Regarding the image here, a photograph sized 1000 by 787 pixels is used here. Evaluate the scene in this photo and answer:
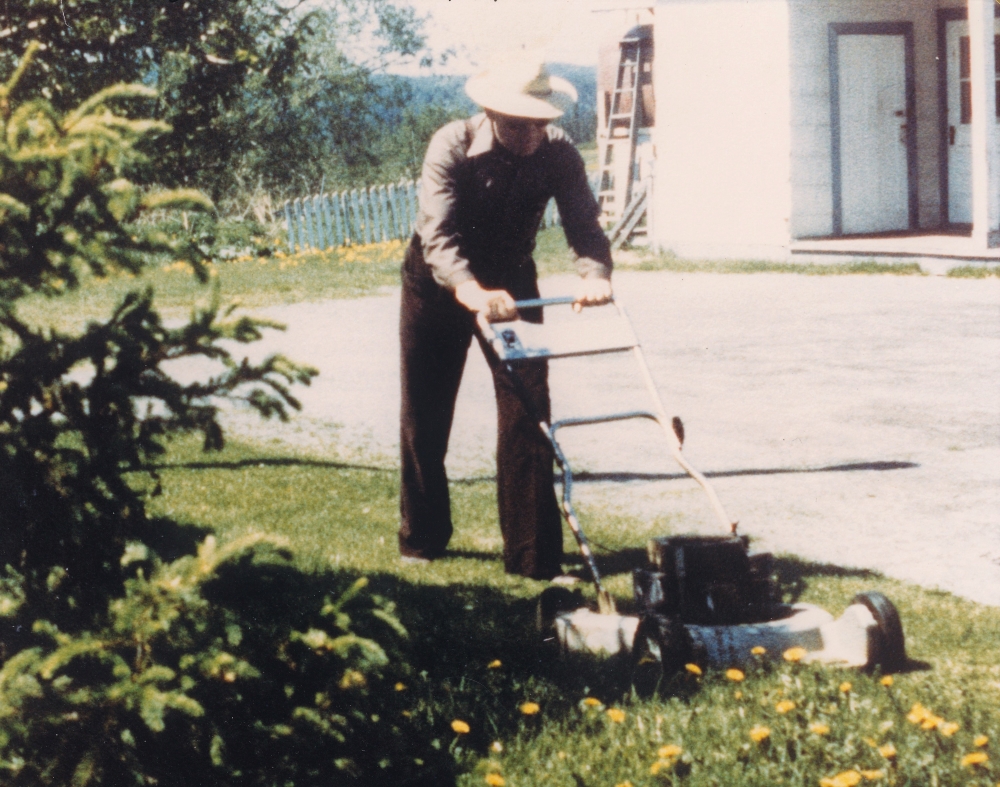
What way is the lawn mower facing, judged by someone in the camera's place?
facing the viewer and to the right of the viewer

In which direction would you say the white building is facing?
toward the camera

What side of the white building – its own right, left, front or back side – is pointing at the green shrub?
front

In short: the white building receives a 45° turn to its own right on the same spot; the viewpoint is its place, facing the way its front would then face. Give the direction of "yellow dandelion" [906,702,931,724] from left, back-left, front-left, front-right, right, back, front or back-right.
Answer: front-left

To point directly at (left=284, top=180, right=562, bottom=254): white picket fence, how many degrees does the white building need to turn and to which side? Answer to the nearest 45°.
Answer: approximately 135° to its right

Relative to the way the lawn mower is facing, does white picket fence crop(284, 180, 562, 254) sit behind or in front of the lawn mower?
behind

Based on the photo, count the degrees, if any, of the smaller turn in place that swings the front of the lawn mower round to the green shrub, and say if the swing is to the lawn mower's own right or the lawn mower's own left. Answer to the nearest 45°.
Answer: approximately 90° to the lawn mower's own right

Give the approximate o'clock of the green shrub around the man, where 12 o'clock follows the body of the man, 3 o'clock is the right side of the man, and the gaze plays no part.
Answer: The green shrub is roughly at 2 o'clock from the man.

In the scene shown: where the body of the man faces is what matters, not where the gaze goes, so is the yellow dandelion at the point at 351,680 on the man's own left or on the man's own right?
on the man's own right

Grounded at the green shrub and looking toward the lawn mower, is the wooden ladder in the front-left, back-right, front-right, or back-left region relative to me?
front-left

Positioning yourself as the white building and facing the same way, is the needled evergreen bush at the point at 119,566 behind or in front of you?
in front

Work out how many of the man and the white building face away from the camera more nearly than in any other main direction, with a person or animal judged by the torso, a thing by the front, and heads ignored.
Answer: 0
